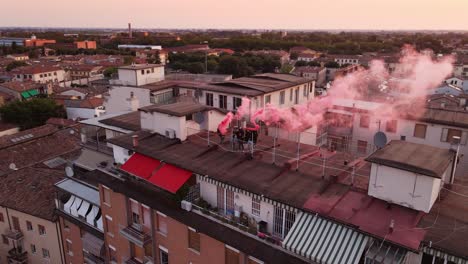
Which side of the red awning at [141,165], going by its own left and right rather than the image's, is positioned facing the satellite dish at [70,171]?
right

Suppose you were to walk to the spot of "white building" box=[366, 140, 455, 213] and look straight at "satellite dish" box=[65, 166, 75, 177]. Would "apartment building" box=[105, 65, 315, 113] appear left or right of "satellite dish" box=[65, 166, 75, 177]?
right

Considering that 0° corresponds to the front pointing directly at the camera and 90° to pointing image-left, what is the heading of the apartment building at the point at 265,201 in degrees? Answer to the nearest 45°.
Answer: approximately 45°

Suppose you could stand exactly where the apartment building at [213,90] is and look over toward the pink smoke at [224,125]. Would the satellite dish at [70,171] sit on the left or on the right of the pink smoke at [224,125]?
right

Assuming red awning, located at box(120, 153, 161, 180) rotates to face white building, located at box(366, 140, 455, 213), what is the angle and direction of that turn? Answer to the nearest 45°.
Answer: approximately 90° to its left

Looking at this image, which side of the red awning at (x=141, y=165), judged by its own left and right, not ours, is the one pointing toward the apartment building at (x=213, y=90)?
back
